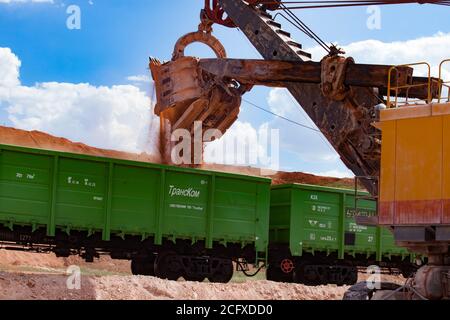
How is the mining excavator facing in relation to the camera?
to the viewer's left
